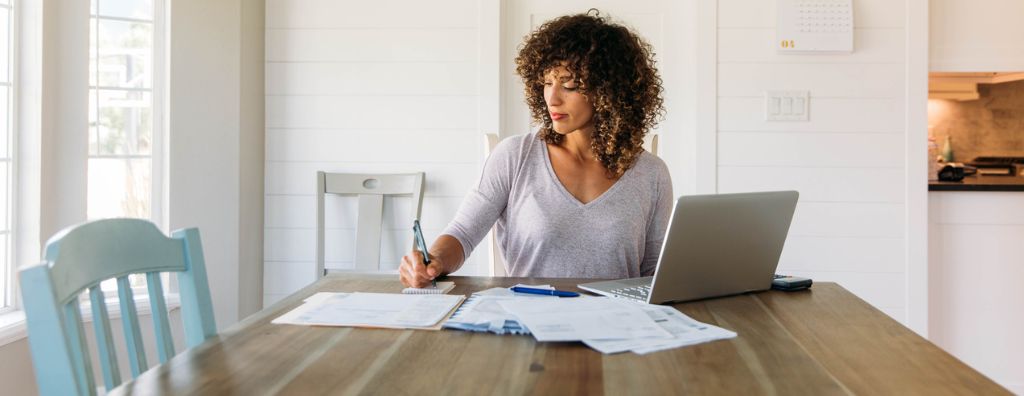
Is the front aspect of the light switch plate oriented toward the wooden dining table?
yes

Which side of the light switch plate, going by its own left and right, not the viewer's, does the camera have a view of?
front

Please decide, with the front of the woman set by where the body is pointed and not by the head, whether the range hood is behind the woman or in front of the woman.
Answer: behind

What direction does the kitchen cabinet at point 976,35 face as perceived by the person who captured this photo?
facing the viewer

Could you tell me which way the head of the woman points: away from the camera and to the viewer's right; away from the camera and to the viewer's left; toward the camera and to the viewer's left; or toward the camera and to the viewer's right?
toward the camera and to the viewer's left

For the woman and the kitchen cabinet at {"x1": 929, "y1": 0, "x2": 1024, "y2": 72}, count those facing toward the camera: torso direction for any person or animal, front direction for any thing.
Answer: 2

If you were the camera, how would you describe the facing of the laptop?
facing away from the viewer and to the left of the viewer

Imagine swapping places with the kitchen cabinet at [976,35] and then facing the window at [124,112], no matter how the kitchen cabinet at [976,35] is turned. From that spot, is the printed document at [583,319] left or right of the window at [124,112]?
left

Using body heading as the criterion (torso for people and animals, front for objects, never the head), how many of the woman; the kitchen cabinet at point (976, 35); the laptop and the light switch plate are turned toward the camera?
3

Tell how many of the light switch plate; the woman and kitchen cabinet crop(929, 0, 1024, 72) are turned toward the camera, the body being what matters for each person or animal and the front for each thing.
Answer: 3

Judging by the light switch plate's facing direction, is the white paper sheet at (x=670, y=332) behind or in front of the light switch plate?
in front
